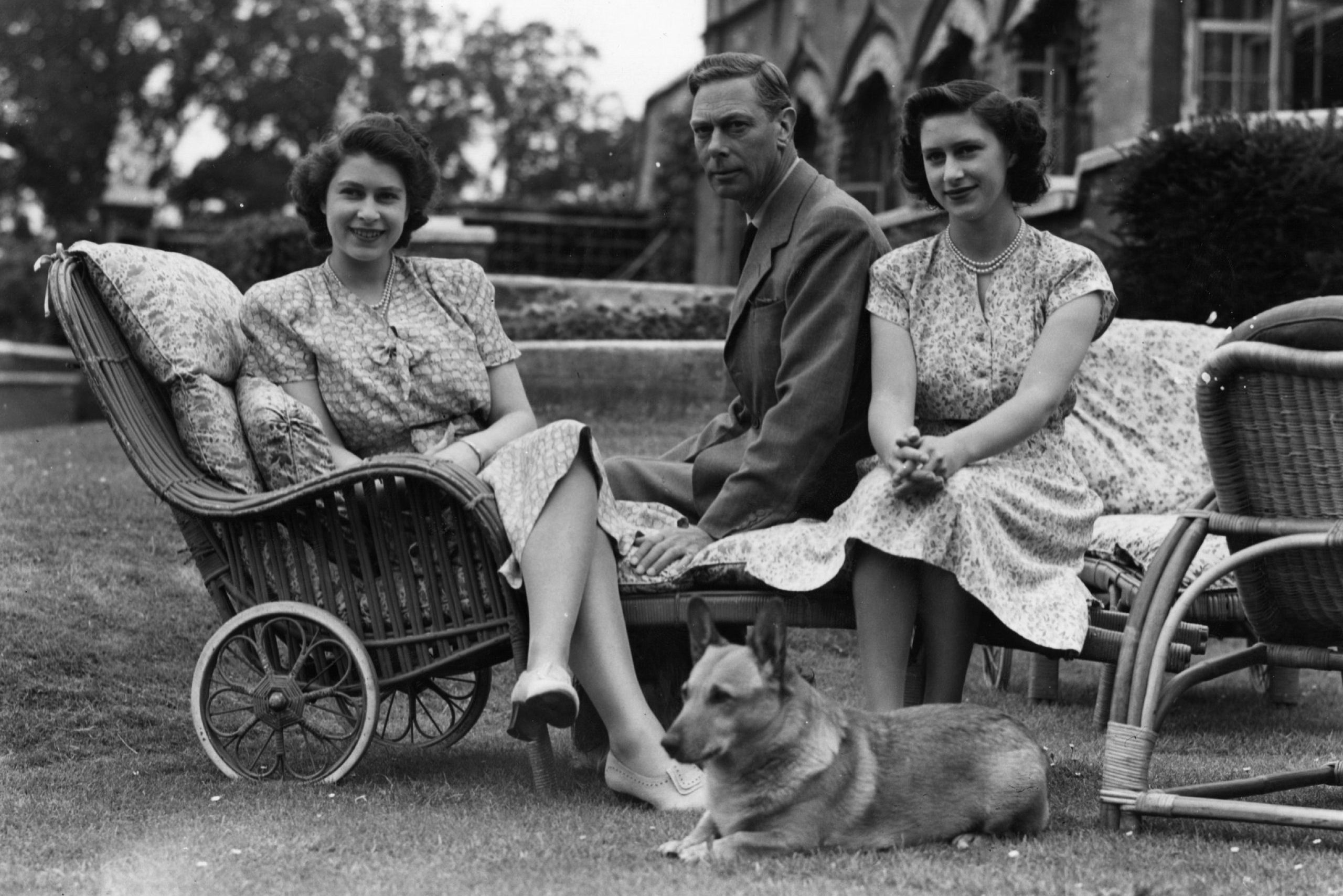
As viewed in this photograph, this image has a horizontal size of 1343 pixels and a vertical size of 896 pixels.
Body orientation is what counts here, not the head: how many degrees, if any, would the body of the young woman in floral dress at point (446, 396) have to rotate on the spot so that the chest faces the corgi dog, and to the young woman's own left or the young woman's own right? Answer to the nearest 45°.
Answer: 0° — they already face it

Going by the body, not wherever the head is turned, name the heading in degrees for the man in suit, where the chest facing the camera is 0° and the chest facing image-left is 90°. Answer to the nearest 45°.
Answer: approximately 45°

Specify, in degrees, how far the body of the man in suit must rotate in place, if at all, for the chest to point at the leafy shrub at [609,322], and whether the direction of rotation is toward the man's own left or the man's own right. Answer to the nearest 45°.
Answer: approximately 135° to the man's own right

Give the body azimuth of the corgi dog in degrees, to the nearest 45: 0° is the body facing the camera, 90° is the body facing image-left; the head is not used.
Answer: approximately 90°

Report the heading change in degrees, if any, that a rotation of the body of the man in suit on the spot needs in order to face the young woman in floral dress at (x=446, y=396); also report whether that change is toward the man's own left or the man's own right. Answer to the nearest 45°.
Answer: approximately 45° to the man's own right

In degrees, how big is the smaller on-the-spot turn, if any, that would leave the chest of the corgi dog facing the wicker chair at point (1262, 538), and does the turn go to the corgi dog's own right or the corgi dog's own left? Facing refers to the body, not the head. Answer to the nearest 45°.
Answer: approximately 180°

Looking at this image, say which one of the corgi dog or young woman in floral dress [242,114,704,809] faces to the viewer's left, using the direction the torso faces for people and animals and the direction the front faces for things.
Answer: the corgi dog

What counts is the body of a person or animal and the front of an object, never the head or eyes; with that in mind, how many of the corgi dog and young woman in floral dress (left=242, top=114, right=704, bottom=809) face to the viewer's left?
1

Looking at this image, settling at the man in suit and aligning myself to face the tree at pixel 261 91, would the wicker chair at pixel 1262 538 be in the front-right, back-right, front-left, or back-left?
back-right

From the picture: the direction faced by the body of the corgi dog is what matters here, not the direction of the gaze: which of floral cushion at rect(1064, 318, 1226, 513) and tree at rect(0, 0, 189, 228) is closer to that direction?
the tree

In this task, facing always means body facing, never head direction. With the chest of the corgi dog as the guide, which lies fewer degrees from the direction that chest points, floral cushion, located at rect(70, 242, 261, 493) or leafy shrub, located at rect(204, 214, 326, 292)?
the floral cushion

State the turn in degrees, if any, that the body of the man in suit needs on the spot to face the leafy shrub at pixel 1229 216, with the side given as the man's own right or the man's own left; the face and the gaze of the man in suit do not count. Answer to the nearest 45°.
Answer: approximately 180°
